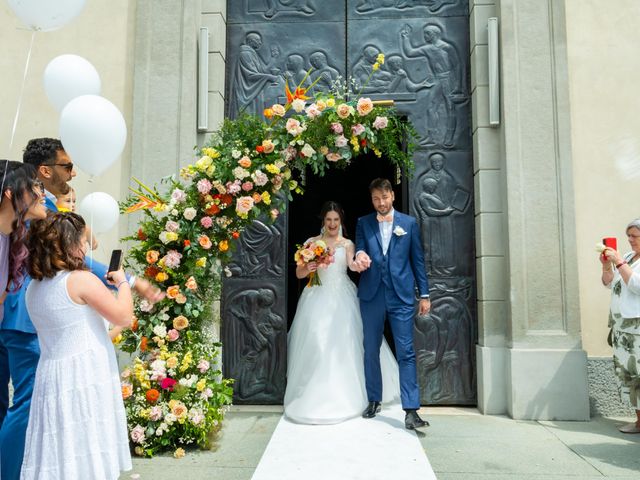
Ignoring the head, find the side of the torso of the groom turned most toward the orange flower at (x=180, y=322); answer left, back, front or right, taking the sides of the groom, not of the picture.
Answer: right

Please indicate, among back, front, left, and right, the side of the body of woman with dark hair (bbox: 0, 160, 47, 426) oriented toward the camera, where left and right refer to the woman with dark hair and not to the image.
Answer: right

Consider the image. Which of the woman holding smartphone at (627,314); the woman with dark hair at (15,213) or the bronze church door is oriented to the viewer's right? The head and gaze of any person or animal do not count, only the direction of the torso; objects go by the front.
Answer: the woman with dark hair

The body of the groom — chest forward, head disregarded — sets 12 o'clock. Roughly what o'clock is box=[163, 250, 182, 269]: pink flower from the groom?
The pink flower is roughly at 2 o'clock from the groom.

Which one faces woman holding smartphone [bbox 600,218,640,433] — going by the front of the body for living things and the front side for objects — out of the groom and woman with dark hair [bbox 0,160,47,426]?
the woman with dark hair

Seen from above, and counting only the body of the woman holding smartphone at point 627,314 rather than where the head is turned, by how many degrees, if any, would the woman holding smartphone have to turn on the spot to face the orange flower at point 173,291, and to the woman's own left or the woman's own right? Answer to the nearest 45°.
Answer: approximately 45° to the woman's own left

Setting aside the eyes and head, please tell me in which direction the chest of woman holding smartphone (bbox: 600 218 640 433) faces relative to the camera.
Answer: to the viewer's left
